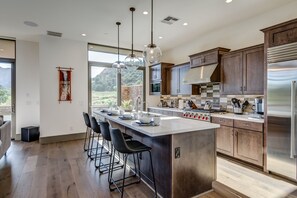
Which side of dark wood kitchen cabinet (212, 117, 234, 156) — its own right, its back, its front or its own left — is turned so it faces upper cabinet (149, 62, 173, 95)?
right

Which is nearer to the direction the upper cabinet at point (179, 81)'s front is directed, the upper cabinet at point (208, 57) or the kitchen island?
the kitchen island

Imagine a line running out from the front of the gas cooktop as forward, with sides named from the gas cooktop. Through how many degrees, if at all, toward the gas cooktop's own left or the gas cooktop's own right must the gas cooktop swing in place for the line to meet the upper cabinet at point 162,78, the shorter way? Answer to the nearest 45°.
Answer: approximately 90° to the gas cooktop's own right

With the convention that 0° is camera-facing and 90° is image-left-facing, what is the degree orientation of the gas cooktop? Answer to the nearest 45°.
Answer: approximately 45°

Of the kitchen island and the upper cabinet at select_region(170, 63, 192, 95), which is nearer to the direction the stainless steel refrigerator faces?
the kitchen island

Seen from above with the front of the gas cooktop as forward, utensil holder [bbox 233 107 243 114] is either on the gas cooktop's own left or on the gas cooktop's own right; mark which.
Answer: on the gas cooktop's own left
